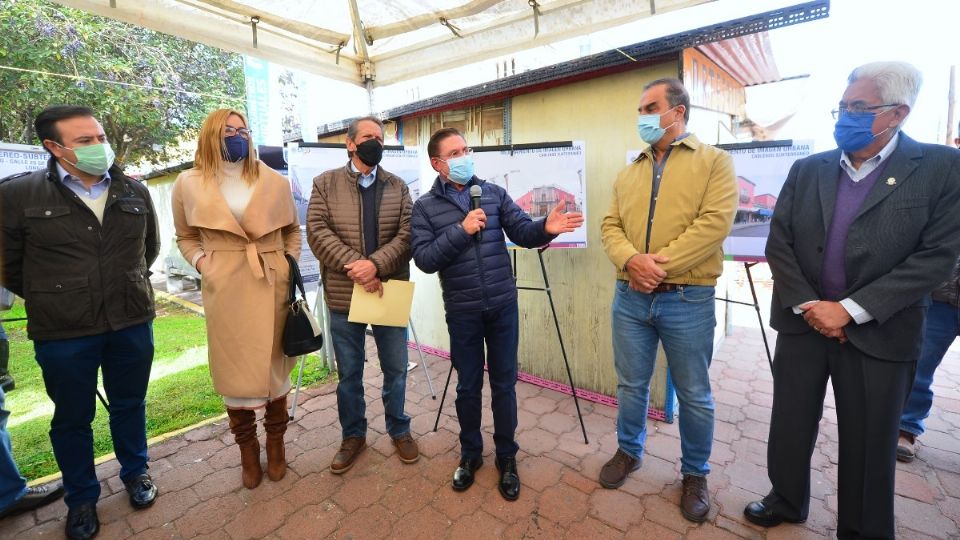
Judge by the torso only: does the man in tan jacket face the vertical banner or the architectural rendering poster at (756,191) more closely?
the vertical banner

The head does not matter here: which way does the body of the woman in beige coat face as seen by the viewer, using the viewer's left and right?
facing the viewer

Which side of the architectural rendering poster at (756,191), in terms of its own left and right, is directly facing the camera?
front

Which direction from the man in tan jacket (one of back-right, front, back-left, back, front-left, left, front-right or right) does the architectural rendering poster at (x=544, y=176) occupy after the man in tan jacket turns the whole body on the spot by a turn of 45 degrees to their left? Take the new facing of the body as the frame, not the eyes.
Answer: back-right

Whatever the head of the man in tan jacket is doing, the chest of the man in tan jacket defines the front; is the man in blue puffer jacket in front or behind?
in front

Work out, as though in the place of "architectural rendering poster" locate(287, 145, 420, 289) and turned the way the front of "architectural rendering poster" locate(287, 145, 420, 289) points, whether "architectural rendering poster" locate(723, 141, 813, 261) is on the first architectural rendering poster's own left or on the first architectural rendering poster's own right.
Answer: on the first architectural rendering poster's own left

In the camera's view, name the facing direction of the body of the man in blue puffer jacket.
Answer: toward the camera

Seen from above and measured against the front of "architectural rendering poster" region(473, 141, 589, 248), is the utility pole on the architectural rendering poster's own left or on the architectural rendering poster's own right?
on the architectural rendering poster's own left

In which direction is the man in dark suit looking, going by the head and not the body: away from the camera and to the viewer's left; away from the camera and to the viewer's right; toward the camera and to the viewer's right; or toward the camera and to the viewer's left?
toward the camera and to the viewer's left

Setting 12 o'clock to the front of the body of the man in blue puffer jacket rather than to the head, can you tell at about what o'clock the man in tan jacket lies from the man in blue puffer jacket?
The man in tan jacket is roughly at 9 o'clock from the man in blue puffer jacket.

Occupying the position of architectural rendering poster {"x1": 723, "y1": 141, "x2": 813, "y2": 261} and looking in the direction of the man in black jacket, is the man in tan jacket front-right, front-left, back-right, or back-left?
front-left

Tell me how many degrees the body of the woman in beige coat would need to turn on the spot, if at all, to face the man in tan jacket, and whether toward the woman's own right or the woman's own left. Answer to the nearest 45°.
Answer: approximately 45° to the woman's own left

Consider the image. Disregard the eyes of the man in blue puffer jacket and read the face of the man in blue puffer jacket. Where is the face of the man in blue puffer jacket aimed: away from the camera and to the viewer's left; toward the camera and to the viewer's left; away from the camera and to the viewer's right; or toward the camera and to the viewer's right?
toward the camera and to the viewer's right
